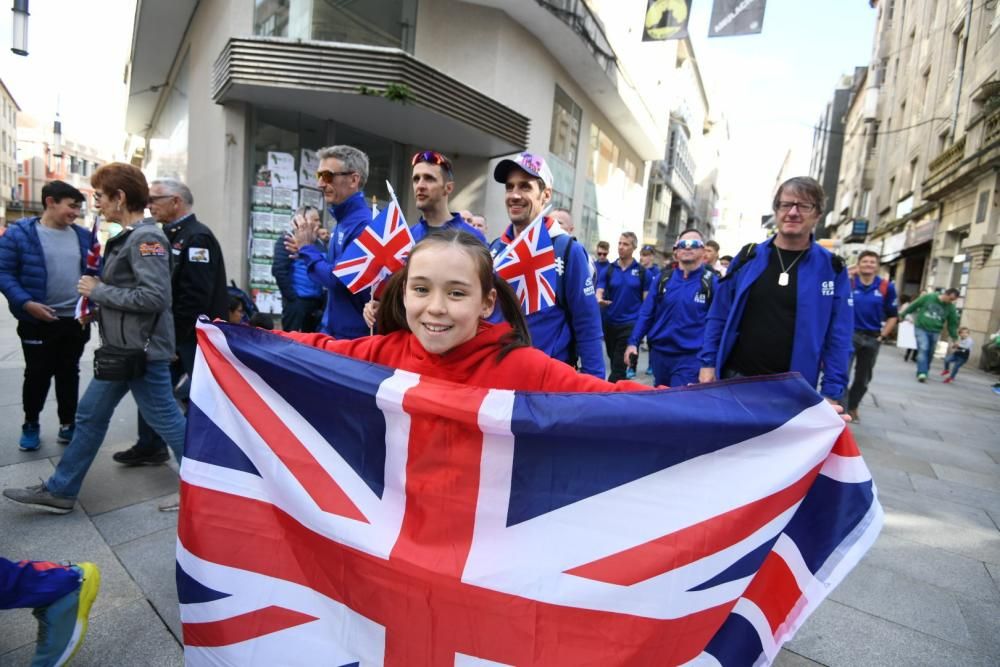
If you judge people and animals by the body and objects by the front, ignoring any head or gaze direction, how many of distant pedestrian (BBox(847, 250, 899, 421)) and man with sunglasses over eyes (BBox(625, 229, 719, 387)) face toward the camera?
2

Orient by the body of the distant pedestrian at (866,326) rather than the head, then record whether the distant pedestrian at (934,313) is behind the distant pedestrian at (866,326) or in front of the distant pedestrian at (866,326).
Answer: behind

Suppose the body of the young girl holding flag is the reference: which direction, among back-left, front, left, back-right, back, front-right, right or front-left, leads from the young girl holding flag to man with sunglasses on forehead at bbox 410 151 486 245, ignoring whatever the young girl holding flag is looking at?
back

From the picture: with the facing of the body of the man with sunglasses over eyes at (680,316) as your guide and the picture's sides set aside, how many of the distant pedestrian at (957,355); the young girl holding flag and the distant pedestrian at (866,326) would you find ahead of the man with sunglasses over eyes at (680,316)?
1

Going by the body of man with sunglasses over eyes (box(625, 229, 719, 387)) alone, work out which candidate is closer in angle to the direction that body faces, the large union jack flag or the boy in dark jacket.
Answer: the large union jack flag

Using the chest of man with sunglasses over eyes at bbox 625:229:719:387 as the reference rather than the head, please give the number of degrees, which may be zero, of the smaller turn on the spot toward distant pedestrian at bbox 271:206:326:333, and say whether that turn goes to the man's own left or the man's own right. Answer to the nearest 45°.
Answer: approximately 90° to the man's own right

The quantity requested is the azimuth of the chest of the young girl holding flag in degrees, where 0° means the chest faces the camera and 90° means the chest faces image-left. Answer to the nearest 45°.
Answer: approximately 0°

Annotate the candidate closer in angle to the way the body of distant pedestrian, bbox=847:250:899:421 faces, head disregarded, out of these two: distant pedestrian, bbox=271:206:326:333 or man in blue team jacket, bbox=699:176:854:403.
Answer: the man in blue team jacket
